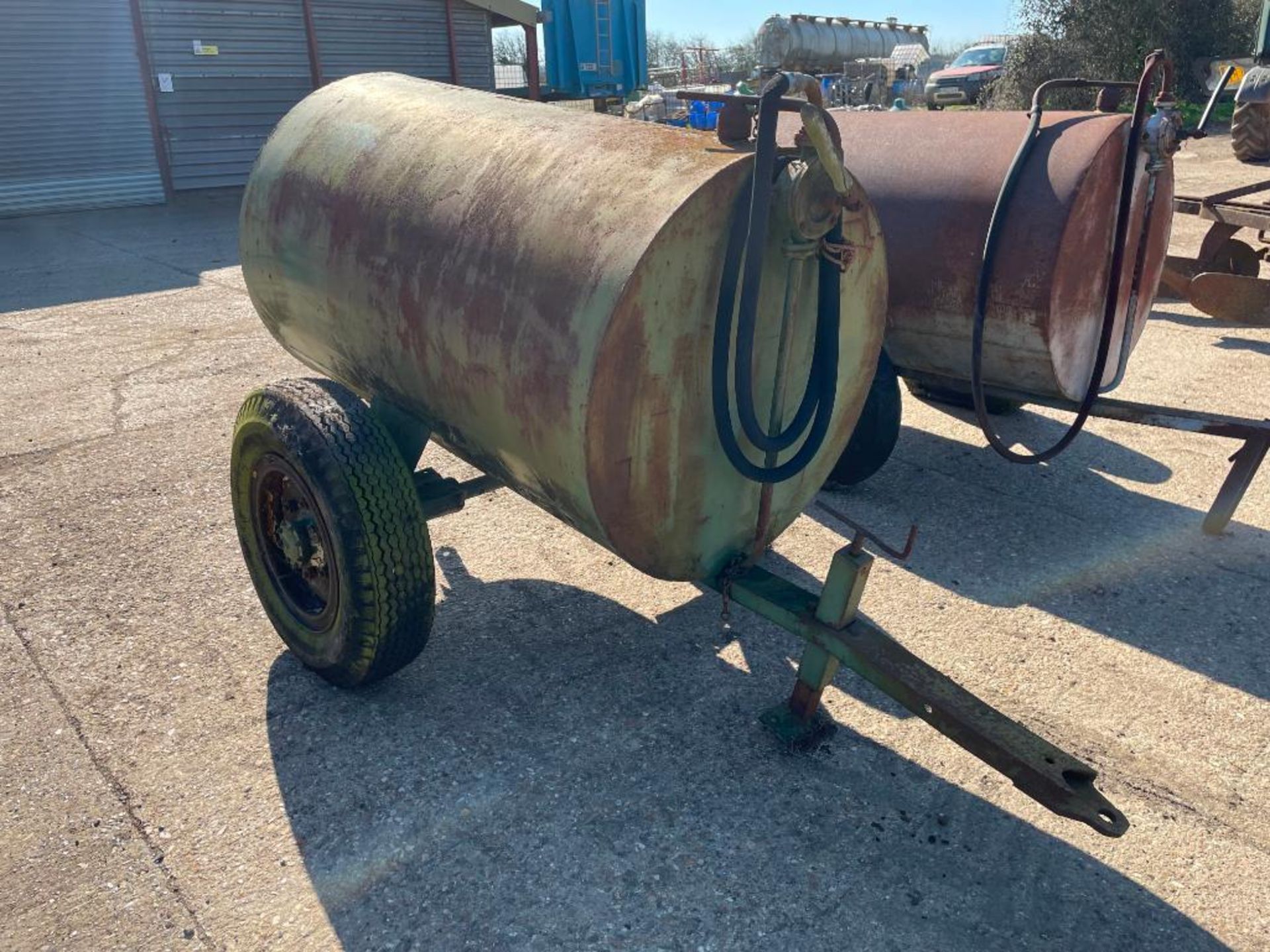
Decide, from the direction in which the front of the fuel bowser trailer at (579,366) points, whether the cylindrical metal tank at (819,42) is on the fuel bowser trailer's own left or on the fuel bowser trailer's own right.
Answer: on the fuel bowser trailer's own left

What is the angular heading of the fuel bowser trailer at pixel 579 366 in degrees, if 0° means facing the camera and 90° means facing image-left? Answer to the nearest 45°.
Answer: approximately 315°

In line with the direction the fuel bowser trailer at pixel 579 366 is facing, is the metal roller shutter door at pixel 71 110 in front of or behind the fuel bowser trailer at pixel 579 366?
behind

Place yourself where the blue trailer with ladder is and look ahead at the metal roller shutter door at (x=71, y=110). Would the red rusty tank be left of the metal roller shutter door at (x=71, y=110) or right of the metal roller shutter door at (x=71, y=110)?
left

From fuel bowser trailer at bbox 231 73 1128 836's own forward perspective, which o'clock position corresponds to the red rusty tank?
The red rusty tank is roughly at 9 o'clock from the fuel bowser trailer.

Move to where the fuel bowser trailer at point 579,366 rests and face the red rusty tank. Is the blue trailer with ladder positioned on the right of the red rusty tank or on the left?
left

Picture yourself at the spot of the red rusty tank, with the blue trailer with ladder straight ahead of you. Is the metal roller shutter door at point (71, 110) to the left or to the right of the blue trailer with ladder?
left

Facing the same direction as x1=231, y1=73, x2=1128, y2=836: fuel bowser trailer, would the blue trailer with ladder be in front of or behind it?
behind
